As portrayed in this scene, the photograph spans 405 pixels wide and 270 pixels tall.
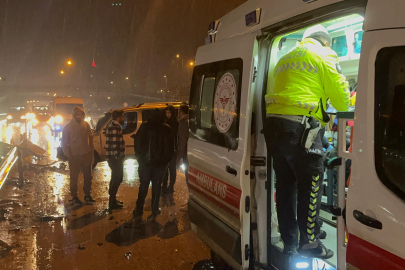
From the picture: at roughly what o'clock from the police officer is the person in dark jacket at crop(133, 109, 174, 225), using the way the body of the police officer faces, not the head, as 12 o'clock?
The person in dark jacket is roughly at 9 o'clock from the police officer.

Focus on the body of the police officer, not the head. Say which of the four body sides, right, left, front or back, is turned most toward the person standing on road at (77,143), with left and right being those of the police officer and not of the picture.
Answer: left

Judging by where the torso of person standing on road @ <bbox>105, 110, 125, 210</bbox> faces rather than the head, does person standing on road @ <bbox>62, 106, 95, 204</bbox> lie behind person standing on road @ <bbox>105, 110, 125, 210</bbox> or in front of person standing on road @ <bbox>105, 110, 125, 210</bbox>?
behind

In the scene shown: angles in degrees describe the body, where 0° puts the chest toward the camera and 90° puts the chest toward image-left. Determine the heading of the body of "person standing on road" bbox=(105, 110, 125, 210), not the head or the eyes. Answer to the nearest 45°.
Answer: approximately 270°

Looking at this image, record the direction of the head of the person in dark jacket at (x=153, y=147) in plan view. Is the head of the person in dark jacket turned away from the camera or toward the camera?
away from the camera

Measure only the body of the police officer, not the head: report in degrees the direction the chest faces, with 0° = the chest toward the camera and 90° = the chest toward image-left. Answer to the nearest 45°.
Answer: approximately 225°

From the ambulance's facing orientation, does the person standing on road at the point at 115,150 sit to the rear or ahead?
to the rear

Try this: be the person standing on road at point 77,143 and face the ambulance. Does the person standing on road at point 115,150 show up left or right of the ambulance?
left
